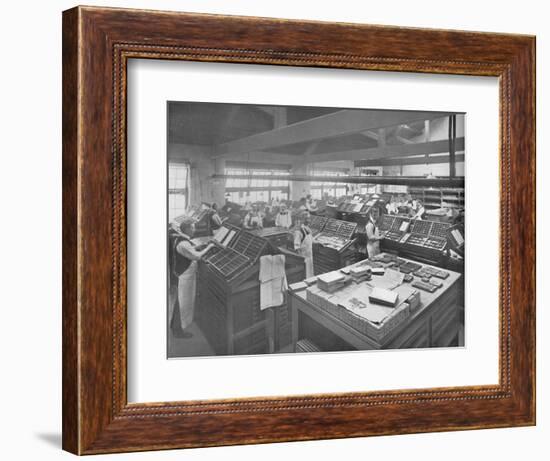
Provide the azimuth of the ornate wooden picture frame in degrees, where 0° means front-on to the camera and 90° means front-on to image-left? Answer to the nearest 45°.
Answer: approximately 315°
